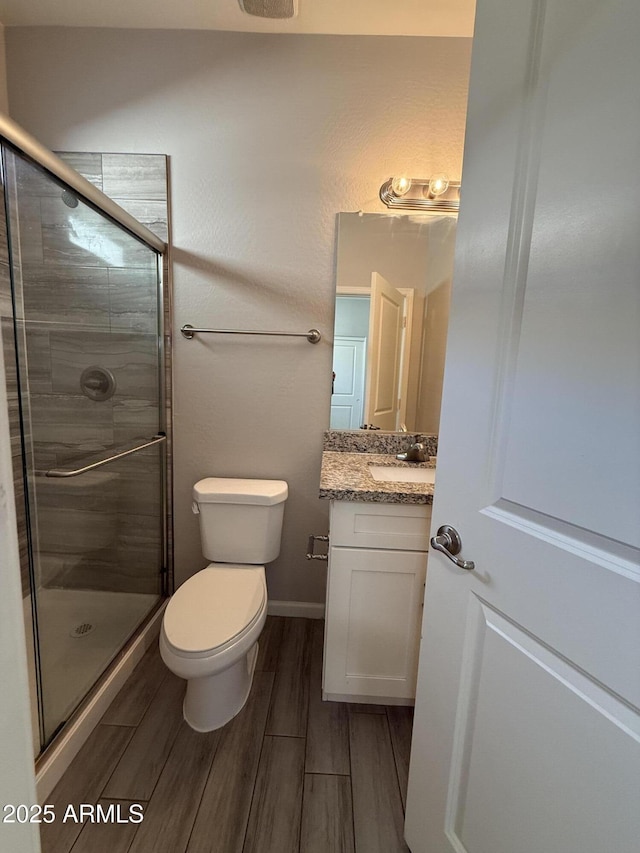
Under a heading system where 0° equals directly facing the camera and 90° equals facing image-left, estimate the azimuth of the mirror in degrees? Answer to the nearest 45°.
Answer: approximately 0°

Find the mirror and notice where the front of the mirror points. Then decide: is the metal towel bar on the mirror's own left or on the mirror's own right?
on the mirror's own right

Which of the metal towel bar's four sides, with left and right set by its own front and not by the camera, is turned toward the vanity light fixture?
left

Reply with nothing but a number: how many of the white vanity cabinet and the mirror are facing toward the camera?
2

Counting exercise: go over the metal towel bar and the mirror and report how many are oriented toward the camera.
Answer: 2

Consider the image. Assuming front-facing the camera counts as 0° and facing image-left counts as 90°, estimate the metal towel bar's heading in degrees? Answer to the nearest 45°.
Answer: approximately 0°

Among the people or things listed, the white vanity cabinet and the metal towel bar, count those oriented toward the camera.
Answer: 2

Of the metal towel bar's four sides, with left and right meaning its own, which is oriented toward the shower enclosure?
right
